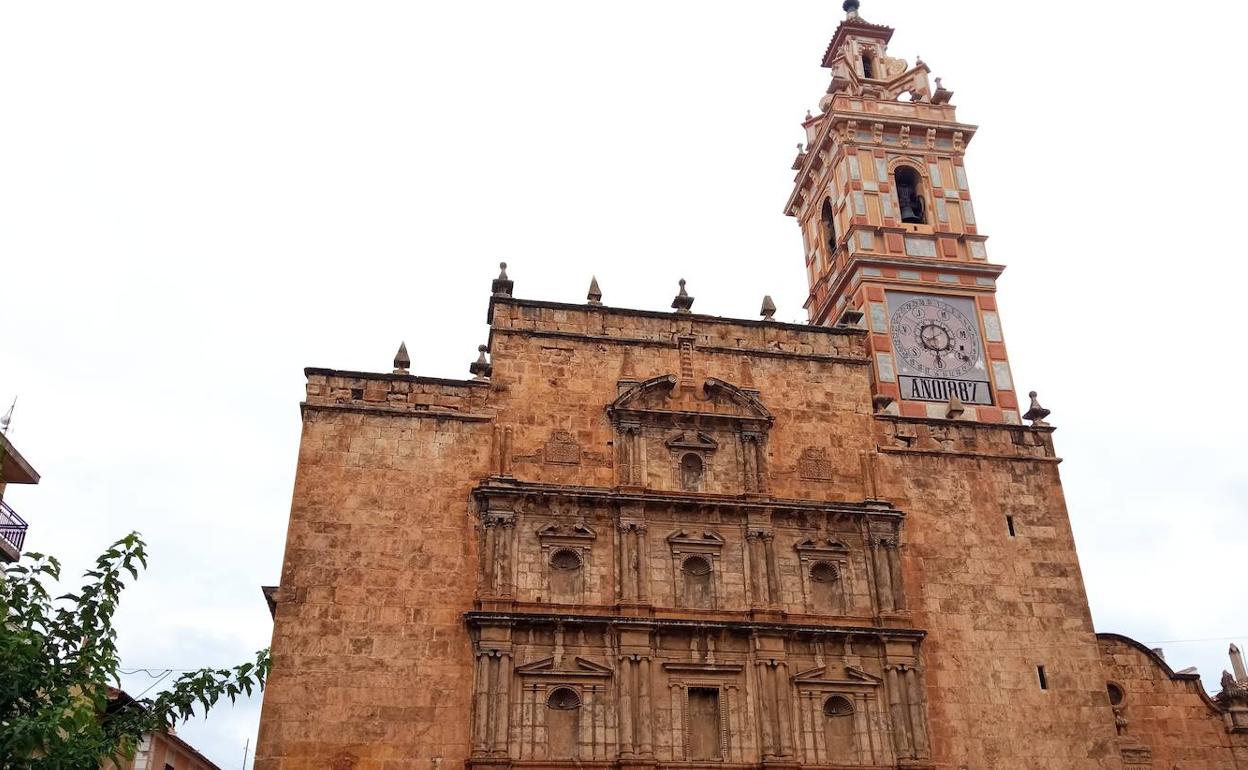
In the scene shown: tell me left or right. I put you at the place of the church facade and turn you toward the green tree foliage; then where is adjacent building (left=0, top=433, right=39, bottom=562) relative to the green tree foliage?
right

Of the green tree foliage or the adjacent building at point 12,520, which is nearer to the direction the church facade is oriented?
the green tree foliage

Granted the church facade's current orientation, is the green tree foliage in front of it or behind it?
in front

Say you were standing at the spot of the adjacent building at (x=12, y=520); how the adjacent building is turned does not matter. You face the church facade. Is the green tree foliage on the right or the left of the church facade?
right

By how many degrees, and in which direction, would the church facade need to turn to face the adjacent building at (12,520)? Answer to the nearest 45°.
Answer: approximately 90° to its right

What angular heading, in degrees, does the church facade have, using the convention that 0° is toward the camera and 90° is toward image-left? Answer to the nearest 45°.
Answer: approximately 0°
